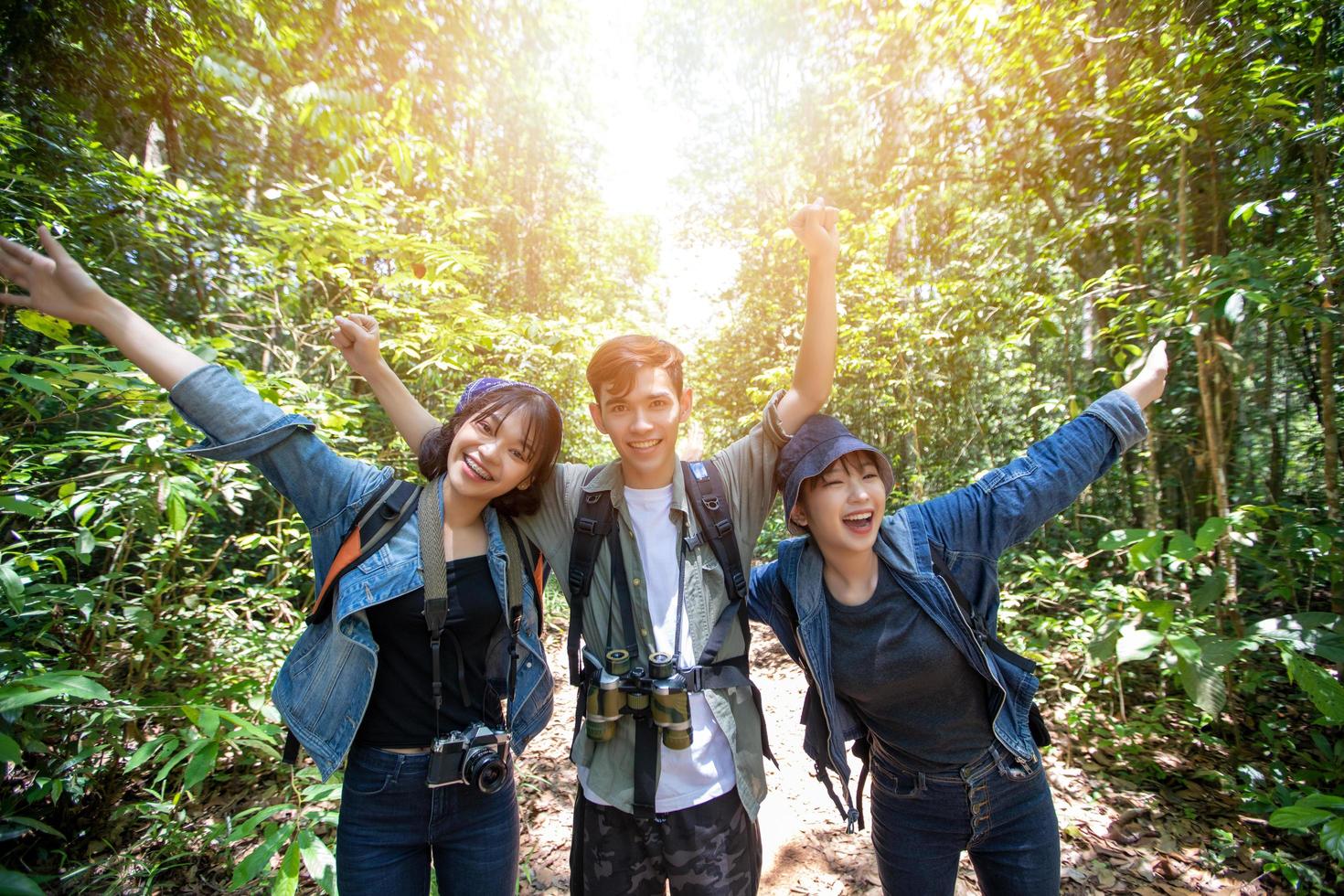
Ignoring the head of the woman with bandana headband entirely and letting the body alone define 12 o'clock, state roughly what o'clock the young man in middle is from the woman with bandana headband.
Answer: The young man in middle is roughly at 10 o'clock from the woman with bandana headband.

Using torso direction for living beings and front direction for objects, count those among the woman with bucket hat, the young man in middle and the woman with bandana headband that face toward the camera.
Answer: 3

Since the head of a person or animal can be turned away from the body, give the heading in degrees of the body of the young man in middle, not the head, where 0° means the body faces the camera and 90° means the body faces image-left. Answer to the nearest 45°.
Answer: approximately 0°

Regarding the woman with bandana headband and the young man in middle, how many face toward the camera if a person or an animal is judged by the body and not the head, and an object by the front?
2

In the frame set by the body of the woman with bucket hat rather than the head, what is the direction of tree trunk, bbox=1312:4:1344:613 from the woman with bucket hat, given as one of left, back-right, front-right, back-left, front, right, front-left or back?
back-left

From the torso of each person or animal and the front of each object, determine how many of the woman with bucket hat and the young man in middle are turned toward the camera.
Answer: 2
